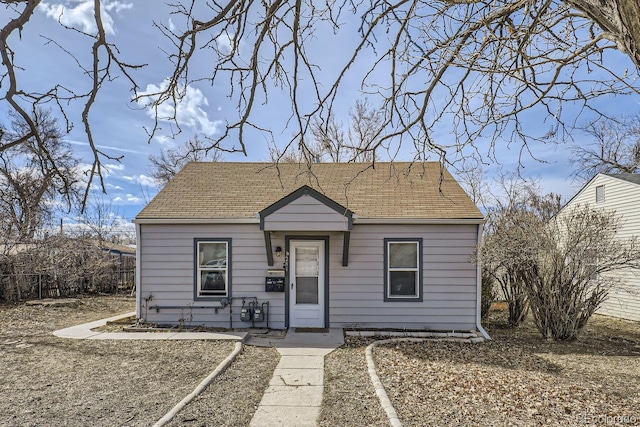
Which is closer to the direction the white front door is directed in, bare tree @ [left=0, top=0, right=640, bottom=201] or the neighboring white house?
the bare tree

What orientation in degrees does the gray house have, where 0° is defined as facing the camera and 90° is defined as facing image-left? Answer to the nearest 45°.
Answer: approximately 0°

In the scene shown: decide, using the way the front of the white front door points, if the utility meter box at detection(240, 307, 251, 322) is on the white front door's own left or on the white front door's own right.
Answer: on the white front door's own right

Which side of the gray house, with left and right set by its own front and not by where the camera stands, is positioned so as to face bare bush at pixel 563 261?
left

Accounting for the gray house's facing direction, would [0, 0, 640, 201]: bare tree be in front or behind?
in front
